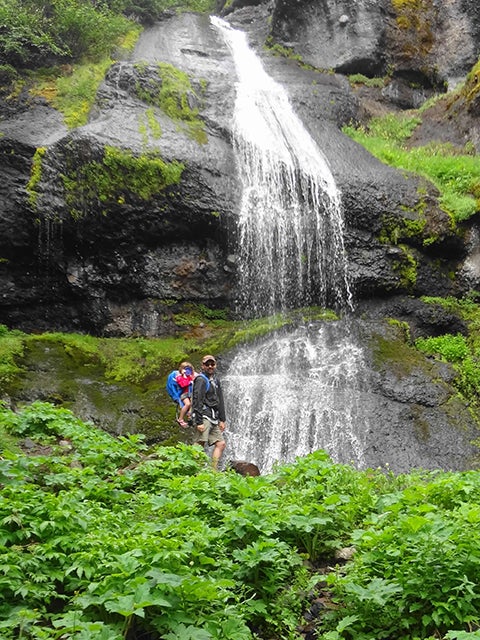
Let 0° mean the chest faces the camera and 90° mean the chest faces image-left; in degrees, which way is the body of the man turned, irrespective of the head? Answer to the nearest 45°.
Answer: approximately 315°
